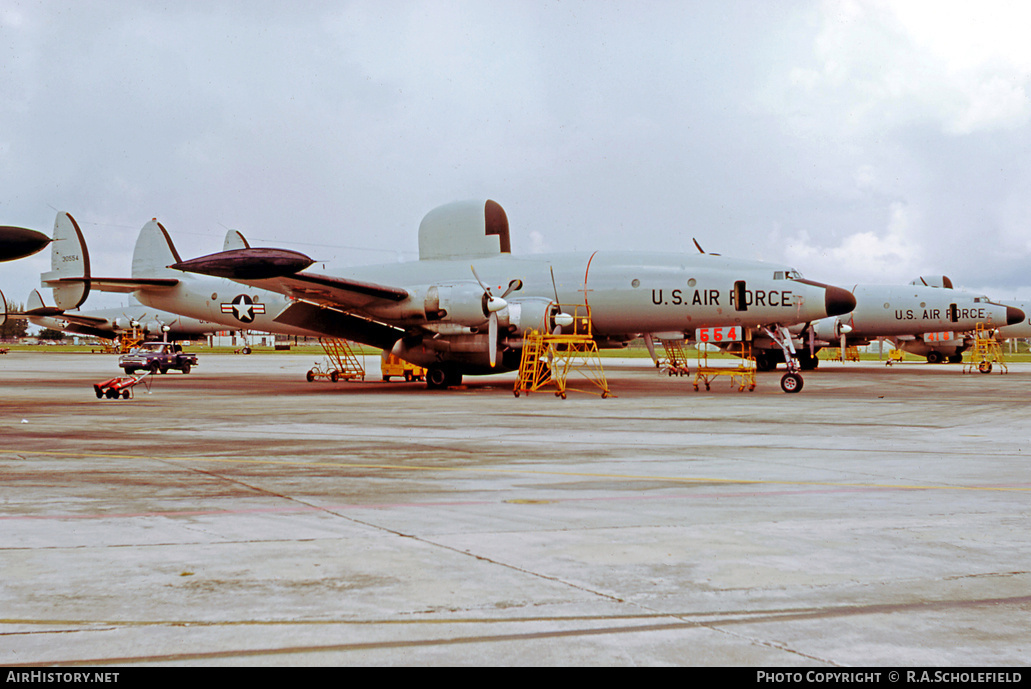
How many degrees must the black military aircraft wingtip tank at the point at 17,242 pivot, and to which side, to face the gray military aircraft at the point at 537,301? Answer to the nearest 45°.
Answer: approximately 45° to its left

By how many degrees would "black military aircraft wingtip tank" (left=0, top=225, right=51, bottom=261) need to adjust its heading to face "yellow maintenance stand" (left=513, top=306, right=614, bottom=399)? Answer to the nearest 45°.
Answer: approximately 45° to its left

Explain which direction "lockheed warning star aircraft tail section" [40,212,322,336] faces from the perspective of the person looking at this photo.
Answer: facing the viewer and to the right of the viewer

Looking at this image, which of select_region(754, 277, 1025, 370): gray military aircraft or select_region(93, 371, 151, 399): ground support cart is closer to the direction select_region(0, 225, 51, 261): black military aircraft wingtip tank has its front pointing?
the gray military aircraft

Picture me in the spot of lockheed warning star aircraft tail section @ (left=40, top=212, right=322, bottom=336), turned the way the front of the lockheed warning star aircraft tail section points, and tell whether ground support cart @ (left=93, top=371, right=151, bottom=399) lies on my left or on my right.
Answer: on my right

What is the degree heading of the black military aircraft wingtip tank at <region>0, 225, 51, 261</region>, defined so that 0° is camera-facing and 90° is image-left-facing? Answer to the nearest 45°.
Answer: approximately 270°

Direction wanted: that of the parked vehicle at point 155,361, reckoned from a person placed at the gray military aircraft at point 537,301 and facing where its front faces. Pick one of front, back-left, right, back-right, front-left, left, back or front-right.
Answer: back

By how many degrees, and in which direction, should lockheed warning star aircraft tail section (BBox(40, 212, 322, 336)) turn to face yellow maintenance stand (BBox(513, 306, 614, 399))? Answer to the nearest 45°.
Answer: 0° — it already faces it

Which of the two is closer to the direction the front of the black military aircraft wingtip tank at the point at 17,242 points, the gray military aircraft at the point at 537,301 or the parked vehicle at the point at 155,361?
the gray military aircraft

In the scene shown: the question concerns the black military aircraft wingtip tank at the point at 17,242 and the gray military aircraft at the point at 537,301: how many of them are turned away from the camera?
0
